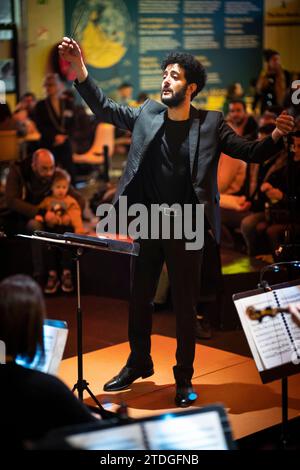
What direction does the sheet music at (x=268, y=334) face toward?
toward the camera

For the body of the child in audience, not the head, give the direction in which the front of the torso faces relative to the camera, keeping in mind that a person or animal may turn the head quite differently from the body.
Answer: toward the camera

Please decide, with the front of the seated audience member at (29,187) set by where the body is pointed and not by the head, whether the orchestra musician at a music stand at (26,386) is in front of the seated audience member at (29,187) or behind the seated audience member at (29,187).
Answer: in front

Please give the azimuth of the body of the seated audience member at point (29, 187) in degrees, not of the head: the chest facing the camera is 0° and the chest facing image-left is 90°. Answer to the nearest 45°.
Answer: approximately 315°

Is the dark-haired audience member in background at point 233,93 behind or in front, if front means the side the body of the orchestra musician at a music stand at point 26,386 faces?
in front

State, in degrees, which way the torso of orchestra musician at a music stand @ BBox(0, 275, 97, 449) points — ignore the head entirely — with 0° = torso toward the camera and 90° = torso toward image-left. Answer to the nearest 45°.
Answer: approximately 180°

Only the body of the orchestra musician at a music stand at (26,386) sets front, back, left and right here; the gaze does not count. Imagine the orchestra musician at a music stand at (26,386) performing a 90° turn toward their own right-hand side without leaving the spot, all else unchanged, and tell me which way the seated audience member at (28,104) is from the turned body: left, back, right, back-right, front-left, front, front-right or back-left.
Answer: left

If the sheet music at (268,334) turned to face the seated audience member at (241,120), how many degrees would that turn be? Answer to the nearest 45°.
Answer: approximately 180°

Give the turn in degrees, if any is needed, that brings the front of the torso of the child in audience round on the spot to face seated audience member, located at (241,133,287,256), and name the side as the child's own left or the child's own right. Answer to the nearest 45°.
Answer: approximately 90° to the child's own left

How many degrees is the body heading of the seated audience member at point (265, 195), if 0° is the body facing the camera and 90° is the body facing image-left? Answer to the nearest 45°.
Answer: approximately 45°

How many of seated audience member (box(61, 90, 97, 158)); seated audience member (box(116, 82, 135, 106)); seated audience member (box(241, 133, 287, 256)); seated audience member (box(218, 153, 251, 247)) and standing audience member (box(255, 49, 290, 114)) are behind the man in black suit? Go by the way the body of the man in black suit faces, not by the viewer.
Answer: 5

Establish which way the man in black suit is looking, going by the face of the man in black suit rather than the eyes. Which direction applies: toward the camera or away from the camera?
toward the camera

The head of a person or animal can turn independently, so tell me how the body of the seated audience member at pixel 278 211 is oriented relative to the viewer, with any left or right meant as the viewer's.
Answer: facing the viewer and to the left of the viewer
